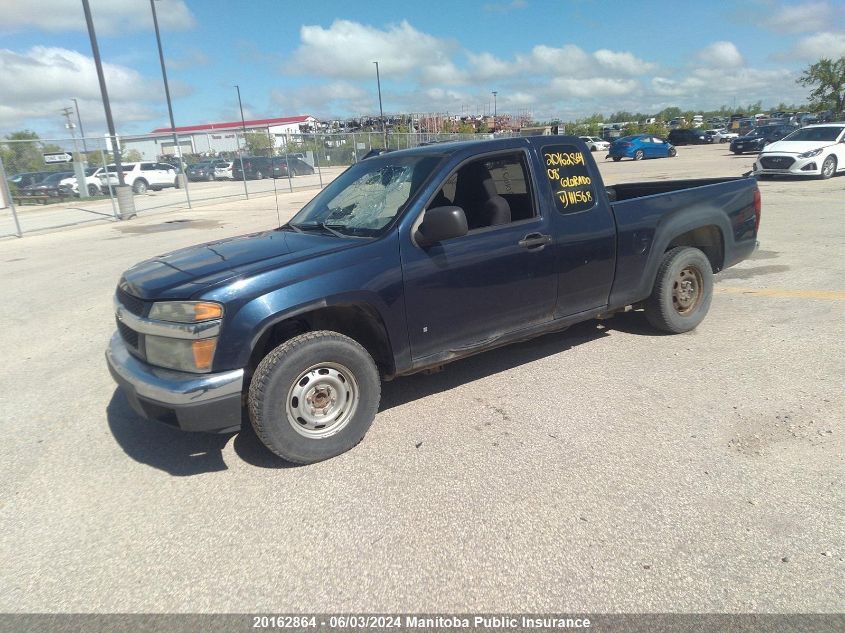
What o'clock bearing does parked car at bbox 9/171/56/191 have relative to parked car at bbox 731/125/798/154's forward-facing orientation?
parked car at bbox 9/171/56/191 is roughly at 12 o'clock from parked car at bbox 731/125/798/154.

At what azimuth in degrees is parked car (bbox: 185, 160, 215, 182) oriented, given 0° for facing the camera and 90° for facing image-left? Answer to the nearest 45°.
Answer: approximately 45°

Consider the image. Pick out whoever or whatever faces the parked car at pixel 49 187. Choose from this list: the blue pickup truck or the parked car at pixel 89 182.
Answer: the parked car at pixel 89 182

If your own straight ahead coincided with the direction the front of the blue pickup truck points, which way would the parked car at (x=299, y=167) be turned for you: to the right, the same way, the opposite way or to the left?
to the left

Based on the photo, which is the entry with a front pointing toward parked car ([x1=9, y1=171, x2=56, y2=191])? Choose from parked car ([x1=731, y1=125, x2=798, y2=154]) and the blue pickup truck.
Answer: parked car ([x1=731, y1=125, x2=798, y2=154])

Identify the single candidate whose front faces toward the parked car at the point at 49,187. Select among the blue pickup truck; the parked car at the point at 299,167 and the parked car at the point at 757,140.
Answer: the parked car at the point at 757,140

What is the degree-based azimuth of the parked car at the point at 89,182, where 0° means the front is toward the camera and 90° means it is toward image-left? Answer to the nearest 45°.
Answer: approximately 45°

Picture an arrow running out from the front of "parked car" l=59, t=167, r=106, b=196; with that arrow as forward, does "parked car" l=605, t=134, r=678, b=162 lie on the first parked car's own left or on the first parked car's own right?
on the first parked car's own left

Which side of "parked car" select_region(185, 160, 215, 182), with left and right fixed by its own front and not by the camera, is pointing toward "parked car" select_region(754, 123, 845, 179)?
left

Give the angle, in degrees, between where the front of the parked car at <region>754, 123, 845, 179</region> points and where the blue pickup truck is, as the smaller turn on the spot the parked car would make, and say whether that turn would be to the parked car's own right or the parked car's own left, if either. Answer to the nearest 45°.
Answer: approximately 45° to the parked car's own left

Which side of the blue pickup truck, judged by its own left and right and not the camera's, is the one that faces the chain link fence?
right
